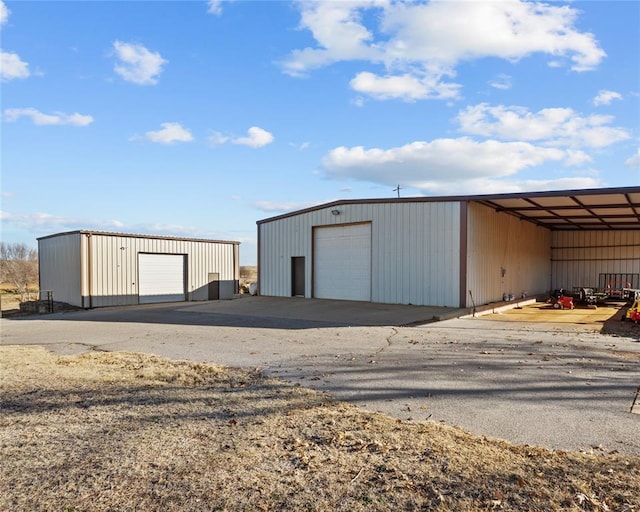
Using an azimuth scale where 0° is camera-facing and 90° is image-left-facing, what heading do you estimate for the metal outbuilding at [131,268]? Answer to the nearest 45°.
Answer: approximately 315°

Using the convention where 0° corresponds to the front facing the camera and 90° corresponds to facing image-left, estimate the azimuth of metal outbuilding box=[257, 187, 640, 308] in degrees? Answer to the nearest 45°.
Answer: approximately 45°
